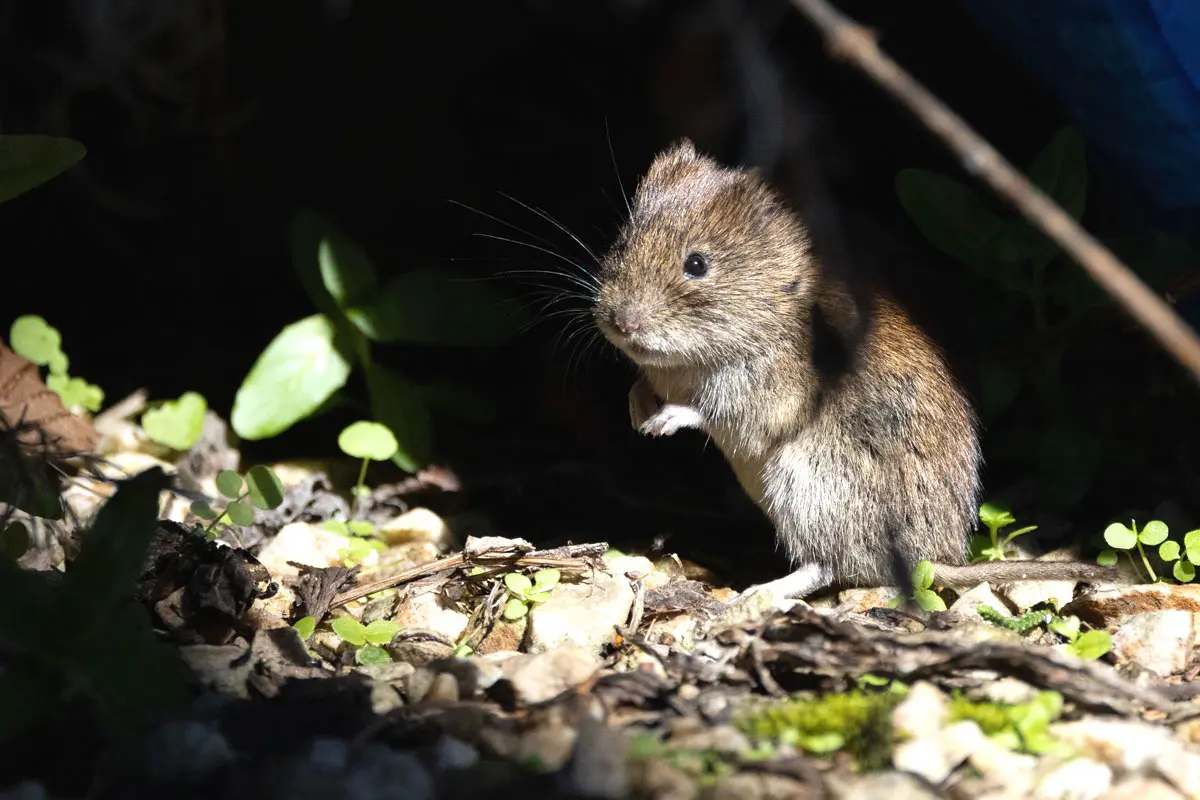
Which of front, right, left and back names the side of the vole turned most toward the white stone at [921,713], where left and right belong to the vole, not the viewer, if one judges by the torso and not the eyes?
left

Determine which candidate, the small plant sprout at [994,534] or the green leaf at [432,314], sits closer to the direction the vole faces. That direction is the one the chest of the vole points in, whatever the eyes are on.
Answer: the green leaf

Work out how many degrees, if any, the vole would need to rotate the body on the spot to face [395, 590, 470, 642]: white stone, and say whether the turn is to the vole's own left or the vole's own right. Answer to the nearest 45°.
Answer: approximately 45° to the vole's own left

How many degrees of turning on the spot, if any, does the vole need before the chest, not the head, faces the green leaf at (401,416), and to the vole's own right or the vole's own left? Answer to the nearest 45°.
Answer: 0° — it already faces it

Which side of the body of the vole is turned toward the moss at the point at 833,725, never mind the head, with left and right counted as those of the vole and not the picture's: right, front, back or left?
left

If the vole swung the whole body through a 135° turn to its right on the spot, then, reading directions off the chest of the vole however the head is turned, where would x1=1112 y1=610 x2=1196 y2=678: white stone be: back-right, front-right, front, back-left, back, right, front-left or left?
right

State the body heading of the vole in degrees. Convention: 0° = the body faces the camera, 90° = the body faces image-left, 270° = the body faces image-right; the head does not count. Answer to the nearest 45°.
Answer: approximately 90°
